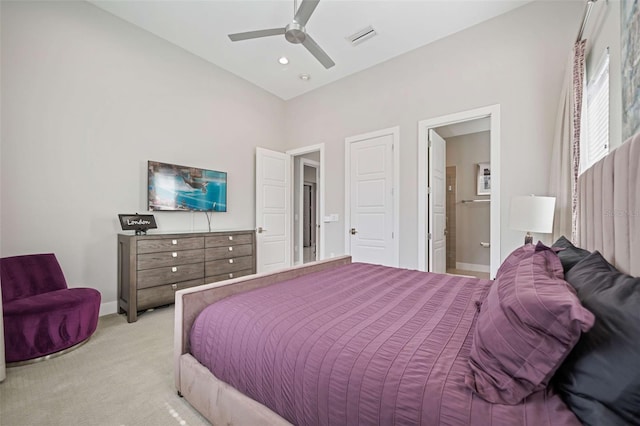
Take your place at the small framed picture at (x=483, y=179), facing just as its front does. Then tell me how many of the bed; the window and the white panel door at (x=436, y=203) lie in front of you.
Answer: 3

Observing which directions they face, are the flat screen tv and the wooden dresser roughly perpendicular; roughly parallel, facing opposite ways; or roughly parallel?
roughly parallel

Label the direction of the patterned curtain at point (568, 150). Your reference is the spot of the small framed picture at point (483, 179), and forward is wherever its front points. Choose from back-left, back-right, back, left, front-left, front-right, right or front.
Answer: front

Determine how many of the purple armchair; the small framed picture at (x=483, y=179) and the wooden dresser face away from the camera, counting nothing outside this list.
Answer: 0

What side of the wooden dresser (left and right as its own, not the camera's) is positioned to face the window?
front

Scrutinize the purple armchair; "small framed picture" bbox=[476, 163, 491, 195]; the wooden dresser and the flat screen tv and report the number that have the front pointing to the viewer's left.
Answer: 0

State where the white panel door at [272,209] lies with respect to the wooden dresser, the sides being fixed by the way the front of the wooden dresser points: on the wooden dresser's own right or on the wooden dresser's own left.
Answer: on the wooden dresser's own left

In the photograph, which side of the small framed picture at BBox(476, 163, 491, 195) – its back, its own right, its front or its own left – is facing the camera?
front

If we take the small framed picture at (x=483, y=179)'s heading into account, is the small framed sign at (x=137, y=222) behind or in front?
in front

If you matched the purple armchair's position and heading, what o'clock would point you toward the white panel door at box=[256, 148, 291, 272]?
The white panel door is roughly at 10 o'clock from the purple armchair.

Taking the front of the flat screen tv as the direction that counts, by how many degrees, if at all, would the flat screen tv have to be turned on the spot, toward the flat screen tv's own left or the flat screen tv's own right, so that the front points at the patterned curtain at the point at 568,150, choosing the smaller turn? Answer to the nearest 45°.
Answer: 0° — it already faces it

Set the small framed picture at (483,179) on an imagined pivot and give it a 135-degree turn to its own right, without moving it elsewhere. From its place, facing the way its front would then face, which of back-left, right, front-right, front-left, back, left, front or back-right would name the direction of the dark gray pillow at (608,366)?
back-left

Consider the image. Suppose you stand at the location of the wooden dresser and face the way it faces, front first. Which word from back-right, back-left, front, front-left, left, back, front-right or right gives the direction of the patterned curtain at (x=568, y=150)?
front
